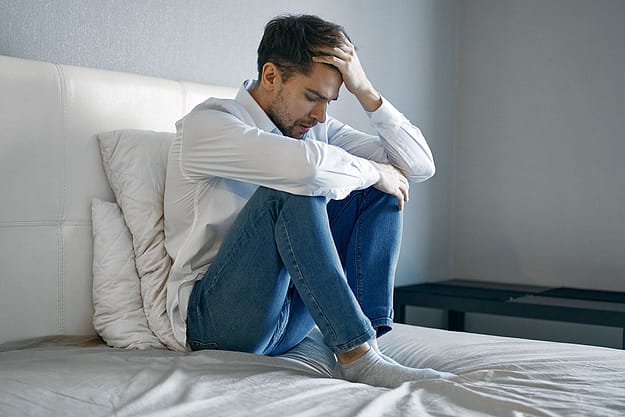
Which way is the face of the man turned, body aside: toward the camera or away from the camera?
toward the camera

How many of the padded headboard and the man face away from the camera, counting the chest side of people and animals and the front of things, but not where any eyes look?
0

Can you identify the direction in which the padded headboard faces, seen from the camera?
facing the viewer and to the right of the viewer

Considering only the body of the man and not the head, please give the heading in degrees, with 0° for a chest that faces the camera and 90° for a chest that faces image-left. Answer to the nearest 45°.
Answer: approximately 315°
